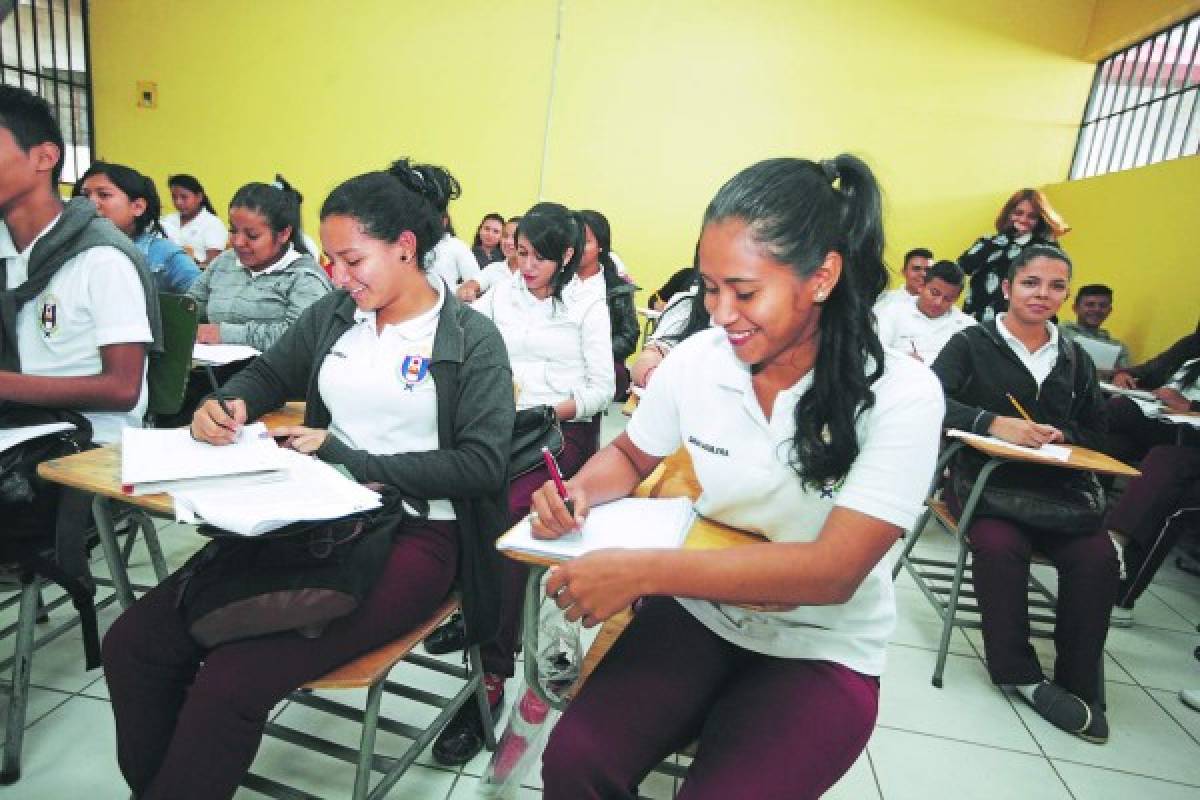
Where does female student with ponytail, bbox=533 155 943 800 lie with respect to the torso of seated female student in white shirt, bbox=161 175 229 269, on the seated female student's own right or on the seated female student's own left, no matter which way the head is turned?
on the seated female student's own left

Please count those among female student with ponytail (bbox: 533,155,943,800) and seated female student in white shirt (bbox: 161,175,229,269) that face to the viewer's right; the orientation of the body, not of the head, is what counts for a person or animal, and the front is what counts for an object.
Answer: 0

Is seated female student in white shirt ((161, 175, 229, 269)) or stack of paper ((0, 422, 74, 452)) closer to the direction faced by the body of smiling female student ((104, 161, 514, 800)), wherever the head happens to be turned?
the stack of paper

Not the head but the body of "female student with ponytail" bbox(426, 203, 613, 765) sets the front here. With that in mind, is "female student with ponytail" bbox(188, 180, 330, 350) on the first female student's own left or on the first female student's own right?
on the first female student's own right

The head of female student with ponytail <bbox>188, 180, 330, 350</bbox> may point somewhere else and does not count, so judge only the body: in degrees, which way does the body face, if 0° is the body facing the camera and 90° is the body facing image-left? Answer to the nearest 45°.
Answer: approximately 45°

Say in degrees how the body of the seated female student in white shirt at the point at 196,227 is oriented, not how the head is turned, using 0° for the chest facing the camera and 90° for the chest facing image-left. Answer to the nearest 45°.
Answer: approximately 45°

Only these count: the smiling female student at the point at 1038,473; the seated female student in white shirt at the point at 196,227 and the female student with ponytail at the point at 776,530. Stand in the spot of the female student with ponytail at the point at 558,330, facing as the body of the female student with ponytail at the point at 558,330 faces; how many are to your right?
1

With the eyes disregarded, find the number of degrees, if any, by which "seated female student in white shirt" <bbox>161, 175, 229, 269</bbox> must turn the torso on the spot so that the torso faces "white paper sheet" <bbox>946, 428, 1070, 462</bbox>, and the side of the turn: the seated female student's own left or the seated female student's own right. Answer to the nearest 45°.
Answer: approximately 45° to the seated female student's own left
